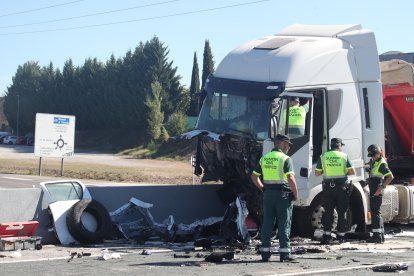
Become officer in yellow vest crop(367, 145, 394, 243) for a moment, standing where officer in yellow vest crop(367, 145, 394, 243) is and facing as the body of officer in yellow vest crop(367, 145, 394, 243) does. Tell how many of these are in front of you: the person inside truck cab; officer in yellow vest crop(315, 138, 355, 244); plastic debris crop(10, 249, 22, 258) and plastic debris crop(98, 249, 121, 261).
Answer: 4

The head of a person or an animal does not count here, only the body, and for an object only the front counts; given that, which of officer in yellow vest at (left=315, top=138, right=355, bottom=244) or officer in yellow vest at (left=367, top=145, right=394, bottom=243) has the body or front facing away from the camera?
officer in yellow vest at (left=315, top=138, right=355, bottom=244)

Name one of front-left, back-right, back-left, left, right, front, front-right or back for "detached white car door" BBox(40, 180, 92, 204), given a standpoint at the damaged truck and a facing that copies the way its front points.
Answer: front-right

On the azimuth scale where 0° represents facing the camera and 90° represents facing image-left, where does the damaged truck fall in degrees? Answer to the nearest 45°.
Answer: approximately 45°

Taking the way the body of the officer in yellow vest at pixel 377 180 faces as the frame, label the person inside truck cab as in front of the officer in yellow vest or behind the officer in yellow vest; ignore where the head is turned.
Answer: in front

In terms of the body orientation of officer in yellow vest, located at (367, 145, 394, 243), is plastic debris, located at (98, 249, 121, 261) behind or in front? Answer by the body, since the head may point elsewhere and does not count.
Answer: in front

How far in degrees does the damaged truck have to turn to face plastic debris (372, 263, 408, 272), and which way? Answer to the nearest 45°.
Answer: approximately 45° to its left

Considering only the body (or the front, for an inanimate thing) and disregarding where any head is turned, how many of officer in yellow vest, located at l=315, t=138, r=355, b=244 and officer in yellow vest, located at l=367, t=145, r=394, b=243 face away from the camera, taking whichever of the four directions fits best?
1

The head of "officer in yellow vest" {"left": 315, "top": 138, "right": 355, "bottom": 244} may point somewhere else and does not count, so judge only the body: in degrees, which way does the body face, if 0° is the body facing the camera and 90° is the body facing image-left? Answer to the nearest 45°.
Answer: approximately 180°

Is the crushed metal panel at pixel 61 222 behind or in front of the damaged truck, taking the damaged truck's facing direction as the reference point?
in front

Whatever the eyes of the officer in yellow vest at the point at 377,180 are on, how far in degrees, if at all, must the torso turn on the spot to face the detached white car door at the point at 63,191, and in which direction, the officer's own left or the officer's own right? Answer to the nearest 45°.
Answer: approximately 45° to the officer's own right

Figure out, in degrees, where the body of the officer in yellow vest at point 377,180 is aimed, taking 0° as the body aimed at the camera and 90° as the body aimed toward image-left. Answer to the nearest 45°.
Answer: approximately 45°

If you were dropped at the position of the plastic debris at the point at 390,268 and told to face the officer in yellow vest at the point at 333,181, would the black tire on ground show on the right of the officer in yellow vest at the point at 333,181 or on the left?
left
